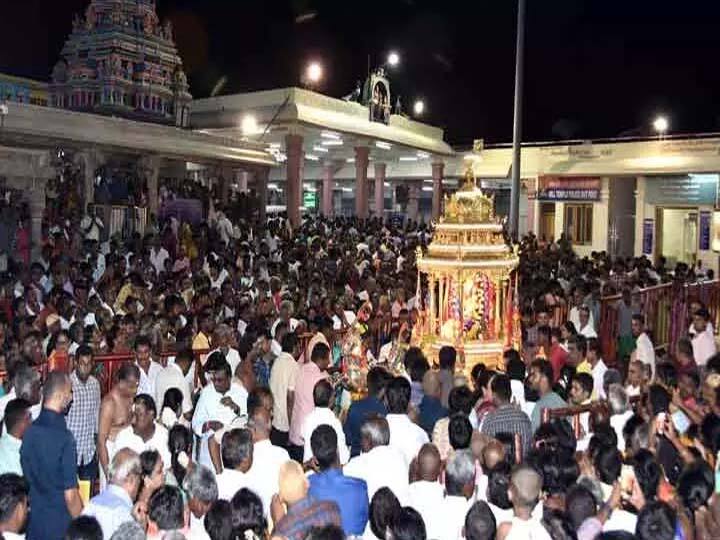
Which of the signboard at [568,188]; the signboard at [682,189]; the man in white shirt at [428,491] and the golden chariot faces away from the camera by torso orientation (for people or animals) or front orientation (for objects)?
the man in white shirt

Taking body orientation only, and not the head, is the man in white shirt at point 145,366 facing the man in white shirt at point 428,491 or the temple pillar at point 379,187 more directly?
the man in white shirt

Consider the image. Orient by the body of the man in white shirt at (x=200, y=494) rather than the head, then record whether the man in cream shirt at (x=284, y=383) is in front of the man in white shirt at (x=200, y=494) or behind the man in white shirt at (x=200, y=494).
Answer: in front

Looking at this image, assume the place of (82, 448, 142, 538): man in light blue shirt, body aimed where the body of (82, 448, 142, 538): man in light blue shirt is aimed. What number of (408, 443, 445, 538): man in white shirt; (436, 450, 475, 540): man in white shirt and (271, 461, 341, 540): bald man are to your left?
0

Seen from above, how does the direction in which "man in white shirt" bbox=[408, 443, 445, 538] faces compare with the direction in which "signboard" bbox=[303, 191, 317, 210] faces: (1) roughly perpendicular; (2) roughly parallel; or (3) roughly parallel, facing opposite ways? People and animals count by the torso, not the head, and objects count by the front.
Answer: roughly parallel, facing opposite ways

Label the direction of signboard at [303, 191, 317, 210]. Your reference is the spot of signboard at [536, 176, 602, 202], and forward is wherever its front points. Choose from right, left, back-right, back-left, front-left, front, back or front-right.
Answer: back-right

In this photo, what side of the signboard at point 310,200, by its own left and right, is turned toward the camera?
front

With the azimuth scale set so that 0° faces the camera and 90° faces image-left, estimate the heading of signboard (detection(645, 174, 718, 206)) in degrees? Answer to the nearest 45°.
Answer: approximately 0°

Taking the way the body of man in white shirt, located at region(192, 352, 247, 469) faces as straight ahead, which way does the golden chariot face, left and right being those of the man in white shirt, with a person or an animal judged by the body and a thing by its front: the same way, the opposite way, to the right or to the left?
the same way

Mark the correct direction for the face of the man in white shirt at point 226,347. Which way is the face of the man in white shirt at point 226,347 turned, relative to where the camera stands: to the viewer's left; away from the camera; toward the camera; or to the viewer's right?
toward the camera

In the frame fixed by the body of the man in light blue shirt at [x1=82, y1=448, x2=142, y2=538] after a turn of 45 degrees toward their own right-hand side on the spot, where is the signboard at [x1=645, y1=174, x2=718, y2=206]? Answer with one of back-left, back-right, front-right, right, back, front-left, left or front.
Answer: front-left

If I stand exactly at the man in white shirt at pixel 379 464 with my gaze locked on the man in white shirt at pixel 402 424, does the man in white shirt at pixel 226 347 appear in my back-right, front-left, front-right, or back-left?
front-left

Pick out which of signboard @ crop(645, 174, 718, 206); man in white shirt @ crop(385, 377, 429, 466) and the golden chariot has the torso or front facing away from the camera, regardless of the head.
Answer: the man in white shirt

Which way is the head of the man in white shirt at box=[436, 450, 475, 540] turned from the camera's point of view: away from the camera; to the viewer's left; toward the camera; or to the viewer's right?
away from the camera

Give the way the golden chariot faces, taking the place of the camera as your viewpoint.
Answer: facing the viewer

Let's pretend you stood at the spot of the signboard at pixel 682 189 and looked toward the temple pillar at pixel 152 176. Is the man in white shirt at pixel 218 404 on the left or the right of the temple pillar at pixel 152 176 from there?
left

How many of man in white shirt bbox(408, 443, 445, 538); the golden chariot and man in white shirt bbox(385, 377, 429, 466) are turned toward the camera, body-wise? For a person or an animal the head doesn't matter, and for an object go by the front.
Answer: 1

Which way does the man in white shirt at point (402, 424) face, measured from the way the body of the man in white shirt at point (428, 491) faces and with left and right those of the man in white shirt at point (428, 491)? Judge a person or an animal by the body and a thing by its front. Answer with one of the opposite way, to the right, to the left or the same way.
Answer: the same way

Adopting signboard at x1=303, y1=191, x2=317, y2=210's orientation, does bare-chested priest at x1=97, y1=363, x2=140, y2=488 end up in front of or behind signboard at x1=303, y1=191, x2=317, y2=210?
in front

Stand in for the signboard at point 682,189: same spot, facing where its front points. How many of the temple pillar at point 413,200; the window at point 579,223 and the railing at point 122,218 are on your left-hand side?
0

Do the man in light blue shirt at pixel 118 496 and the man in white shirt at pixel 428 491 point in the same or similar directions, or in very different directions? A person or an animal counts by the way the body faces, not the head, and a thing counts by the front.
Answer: same or similar directions

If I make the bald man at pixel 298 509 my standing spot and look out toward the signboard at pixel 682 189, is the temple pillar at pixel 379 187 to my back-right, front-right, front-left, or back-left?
front-left
